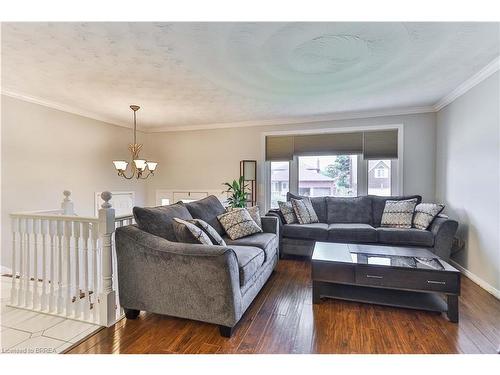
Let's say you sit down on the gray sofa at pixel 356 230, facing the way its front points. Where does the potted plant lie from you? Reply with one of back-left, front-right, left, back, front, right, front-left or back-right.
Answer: right

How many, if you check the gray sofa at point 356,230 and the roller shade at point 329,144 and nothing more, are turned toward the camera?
2

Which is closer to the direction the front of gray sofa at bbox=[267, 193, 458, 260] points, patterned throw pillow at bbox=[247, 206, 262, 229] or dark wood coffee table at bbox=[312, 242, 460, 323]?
the dark wood coffee table

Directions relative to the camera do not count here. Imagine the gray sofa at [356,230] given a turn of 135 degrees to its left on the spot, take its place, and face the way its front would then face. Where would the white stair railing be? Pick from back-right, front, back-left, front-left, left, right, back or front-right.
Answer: back

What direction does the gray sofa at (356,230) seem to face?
toward the camera

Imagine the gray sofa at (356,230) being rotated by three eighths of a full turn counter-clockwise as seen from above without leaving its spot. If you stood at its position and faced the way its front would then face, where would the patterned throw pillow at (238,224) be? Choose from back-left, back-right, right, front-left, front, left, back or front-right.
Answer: back

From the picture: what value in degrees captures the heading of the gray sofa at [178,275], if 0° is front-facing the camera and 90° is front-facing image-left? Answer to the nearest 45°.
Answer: approximately 315°

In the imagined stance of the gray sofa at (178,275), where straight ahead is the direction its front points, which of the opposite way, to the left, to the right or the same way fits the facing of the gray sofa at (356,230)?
to the right

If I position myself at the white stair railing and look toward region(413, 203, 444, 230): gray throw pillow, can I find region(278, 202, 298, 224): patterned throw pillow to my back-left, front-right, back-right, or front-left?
front-left

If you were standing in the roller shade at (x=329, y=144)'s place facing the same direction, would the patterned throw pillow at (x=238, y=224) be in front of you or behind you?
in front

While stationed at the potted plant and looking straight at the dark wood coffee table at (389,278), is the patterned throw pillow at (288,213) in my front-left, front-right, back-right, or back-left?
front-left

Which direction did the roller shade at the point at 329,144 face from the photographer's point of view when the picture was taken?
facing the viewer

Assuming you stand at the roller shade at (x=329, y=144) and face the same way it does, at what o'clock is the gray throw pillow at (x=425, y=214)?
The gray throw pillow is roughly at 10 o'clock from the roller shade.

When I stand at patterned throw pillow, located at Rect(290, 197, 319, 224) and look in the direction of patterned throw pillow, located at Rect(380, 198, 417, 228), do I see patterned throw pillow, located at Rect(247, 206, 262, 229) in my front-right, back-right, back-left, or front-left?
back-right

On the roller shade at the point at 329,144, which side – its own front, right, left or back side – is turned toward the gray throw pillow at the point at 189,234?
front

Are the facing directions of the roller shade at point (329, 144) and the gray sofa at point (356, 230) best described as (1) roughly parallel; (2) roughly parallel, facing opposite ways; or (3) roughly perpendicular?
roughly parallel

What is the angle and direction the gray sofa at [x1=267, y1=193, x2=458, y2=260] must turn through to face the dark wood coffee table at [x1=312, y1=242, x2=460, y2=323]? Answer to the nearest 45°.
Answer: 0° — it already faces it

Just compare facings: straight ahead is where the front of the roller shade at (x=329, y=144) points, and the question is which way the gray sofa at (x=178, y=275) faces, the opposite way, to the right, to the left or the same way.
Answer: to the left

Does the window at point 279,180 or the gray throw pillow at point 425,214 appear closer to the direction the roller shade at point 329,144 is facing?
the gray throw pillow
